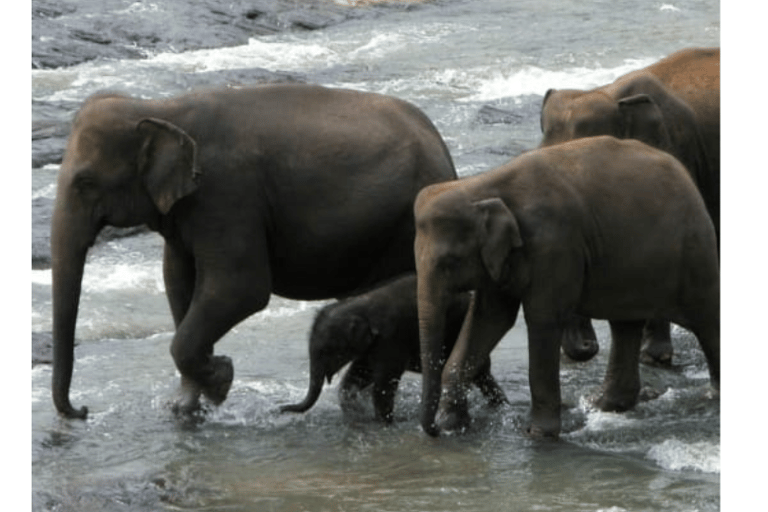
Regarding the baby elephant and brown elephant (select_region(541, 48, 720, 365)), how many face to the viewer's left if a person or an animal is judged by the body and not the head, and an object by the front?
2

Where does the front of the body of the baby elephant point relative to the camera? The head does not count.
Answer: to the viewer's left

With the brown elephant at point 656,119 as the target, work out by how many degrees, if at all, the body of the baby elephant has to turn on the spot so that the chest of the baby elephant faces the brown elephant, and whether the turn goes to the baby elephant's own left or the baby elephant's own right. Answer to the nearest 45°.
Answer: approximately 135° to the baby elephant's own right

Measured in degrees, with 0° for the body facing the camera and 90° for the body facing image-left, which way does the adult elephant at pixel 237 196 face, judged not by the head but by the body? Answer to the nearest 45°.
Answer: approximately 90°

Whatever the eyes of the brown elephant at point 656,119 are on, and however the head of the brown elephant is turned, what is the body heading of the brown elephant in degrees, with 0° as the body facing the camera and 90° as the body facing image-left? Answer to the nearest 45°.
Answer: approximately 90°

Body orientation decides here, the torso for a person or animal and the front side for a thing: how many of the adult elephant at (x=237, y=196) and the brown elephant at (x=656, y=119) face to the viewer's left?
2

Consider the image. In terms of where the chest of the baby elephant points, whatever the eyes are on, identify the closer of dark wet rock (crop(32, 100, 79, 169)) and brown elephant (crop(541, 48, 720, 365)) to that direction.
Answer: the dark wet rock
